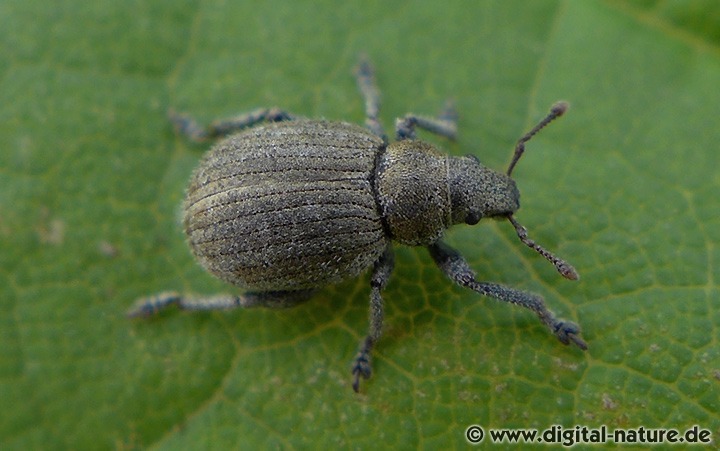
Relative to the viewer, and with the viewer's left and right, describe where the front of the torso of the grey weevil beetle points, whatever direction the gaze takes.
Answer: facing to the right of the viewer
